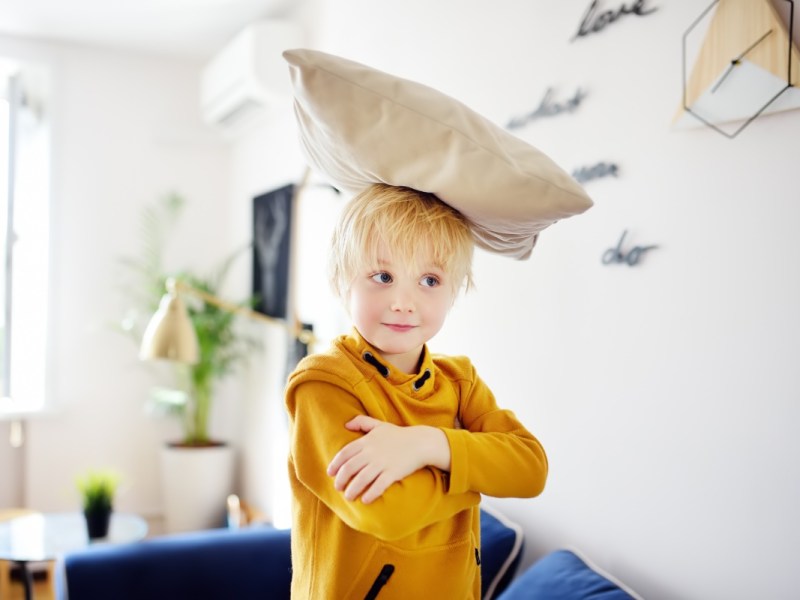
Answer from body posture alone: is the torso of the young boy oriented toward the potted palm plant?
no

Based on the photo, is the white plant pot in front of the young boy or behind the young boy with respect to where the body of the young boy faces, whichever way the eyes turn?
behind

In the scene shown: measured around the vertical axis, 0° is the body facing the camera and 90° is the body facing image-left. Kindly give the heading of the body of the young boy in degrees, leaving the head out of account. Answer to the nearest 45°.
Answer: approximately 315°

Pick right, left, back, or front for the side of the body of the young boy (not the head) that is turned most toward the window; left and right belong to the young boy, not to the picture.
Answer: back

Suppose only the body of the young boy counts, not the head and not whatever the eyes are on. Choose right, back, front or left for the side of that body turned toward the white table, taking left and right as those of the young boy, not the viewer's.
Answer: back

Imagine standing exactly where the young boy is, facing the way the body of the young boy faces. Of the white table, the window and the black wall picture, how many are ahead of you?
0

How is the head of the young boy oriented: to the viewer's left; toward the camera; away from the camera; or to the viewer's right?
toward the camera

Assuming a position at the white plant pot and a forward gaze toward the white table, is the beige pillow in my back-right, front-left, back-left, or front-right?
front-left

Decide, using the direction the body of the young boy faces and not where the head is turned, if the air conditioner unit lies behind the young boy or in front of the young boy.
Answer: behind

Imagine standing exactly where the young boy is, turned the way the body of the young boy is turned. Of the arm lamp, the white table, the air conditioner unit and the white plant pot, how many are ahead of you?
0

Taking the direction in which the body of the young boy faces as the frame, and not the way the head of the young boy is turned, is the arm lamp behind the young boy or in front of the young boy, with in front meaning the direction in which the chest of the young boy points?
behind
